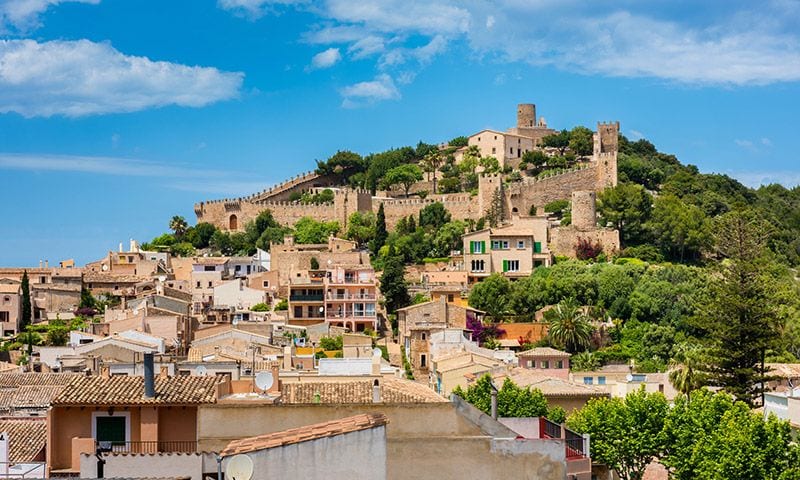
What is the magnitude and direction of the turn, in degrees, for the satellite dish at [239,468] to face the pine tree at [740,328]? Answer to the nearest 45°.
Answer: approximately 180°

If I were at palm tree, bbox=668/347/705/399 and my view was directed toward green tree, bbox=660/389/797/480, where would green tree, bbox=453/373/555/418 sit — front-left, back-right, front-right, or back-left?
front-right

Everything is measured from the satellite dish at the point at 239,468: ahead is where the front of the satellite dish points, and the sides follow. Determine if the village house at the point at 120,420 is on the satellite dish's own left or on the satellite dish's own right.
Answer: on the satellite dish's own right

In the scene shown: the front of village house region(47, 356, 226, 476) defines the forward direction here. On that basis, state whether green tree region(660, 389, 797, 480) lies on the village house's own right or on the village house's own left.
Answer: on the village house's own left

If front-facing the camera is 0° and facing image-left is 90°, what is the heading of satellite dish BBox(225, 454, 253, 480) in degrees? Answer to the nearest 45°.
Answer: approximately 45°

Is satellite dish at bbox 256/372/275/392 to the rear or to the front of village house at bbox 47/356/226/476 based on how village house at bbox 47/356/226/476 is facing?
to the rear

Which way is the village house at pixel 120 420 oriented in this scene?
toward the camera

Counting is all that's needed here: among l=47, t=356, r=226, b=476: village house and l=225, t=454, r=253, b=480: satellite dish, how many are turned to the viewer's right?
0

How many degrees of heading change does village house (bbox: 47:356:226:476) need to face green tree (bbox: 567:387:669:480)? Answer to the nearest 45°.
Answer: approximately 135° to its left

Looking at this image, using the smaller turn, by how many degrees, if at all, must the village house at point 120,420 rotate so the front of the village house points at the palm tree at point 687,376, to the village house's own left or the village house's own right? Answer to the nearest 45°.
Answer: approximately 135° to the village house's own left
